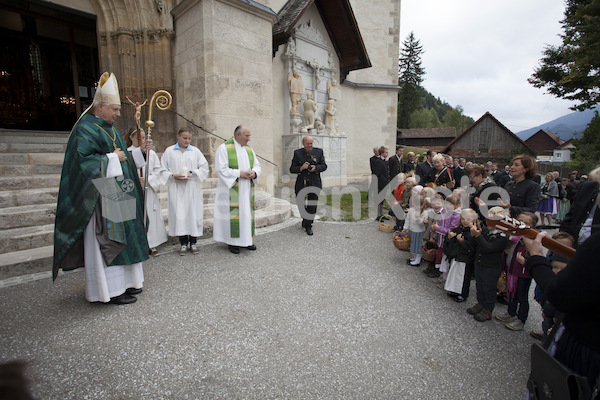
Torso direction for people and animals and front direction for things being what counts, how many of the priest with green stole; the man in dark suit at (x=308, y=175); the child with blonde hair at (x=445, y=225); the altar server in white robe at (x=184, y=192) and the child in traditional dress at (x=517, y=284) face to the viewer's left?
2

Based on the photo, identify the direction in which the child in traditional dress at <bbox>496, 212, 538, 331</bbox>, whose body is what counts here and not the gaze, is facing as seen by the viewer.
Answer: to the viewer's left

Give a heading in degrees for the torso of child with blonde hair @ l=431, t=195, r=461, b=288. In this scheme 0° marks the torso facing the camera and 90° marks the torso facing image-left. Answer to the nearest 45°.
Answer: approximately 90°

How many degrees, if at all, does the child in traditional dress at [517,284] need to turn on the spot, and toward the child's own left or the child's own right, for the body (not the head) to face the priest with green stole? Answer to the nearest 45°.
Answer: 0° — they already face them

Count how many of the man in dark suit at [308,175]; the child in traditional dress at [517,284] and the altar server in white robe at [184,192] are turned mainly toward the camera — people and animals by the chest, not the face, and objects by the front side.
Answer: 2

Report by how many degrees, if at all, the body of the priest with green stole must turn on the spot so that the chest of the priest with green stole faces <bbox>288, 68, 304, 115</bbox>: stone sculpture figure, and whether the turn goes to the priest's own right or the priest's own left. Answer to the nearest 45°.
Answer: approximately 135° to the priest's own left

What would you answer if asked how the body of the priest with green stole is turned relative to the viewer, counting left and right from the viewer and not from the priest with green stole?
facing the viewer and to the right of the viewer

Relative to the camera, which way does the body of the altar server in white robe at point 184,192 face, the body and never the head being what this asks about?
toward the camera

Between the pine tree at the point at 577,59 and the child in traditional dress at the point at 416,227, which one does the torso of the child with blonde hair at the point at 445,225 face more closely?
the child in traditional dress

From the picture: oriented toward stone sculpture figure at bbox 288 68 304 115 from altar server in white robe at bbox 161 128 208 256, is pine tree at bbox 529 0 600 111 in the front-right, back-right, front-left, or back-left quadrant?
front-right

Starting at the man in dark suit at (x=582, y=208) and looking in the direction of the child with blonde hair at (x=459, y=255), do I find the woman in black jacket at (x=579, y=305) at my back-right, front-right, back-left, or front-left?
front-left

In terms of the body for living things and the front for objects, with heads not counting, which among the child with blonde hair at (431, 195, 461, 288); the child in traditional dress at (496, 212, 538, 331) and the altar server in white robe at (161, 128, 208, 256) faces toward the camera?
the altar server in white robe

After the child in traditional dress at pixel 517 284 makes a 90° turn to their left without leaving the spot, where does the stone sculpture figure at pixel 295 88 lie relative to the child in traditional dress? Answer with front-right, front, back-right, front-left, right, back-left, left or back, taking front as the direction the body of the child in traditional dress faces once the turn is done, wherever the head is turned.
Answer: back-right

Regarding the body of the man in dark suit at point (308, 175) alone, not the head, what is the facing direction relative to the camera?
toward the camera
